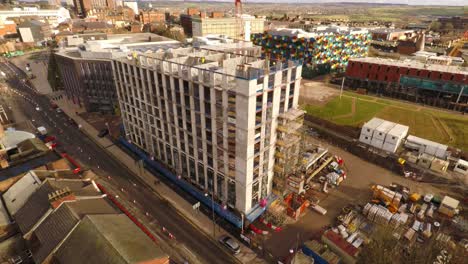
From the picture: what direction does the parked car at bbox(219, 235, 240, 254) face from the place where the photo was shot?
facing away from the viewer and to the left of the viewer

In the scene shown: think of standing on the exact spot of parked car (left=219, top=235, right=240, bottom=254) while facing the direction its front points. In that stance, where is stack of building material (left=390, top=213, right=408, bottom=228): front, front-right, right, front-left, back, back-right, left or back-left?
back-right
